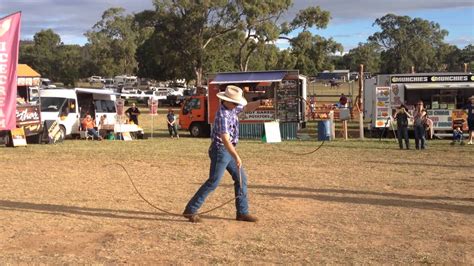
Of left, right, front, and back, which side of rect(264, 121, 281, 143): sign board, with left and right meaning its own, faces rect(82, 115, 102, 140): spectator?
right

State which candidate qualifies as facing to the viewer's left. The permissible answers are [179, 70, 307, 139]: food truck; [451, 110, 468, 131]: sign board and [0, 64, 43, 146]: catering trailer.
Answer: the food truck

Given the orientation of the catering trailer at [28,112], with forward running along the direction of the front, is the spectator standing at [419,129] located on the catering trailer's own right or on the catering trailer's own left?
on the catering trailer's own left

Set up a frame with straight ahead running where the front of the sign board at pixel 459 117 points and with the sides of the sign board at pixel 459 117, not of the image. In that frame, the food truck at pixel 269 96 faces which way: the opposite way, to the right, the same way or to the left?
to the right

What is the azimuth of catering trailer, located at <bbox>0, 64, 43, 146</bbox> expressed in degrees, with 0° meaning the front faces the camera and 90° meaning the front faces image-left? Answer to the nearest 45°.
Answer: approximately 0°

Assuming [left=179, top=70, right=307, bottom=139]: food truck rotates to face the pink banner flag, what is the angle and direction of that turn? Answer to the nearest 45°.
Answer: approximately 45° to its left

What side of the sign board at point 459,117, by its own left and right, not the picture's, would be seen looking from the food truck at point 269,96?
right

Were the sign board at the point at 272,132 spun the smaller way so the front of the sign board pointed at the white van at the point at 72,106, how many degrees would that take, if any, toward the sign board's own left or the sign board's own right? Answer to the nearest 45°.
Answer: approximately 90° to the sign board's own right

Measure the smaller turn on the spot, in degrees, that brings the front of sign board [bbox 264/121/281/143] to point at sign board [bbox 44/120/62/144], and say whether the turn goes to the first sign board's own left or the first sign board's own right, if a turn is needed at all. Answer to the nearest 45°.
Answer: approximately 90° to the first sign board's own right

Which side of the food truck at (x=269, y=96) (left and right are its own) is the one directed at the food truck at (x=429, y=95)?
back

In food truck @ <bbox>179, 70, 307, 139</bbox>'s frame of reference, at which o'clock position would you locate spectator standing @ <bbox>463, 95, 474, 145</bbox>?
The spectator standing is roughly at 7 o'clock from the food truck.

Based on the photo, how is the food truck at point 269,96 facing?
to the viewer's left
